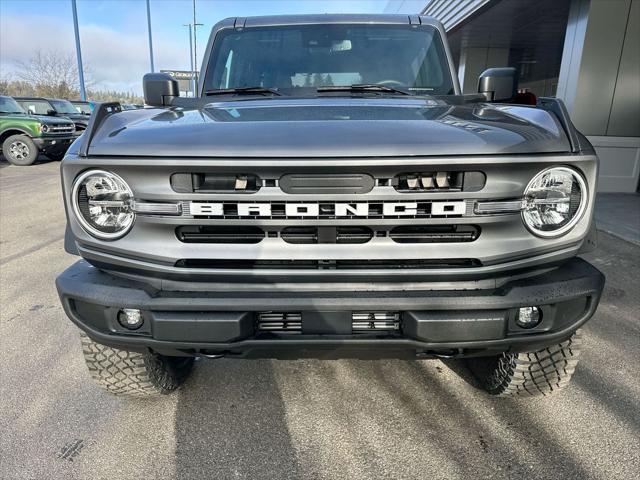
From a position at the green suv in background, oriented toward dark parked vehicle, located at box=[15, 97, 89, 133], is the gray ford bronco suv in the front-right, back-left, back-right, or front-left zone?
back-right

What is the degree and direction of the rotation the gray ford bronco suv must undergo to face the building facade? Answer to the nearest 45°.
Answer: approximately 135° to its left

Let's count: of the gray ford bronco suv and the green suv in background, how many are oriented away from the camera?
0

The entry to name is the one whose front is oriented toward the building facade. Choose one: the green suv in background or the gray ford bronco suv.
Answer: the green suv in background

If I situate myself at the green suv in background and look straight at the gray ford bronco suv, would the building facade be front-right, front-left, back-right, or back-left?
front-left

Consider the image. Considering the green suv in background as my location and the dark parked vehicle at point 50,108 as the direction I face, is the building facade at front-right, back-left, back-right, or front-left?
back-right

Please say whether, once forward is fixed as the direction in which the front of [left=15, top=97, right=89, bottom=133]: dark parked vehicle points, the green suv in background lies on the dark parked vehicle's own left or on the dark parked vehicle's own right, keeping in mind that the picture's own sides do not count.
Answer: on the dark parked vehicle's own right

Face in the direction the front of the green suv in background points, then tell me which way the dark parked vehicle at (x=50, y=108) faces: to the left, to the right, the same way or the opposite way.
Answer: the same way

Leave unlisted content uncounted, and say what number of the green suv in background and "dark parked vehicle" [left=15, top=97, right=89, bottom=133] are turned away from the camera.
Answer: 0

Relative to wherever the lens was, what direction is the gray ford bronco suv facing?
facing the viewer

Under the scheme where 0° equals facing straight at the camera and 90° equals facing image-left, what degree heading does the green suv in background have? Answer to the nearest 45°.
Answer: approximately 315°

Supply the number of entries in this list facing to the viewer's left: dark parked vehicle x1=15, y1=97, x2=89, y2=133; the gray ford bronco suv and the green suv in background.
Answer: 0

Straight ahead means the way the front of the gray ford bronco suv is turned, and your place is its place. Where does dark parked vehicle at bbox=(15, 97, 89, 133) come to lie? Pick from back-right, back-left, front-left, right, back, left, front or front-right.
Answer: back-right

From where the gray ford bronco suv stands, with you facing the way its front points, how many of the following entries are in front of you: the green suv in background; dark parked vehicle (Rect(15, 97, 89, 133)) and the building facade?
0

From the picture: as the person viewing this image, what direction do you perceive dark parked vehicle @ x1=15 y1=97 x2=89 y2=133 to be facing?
facing the viewer and to the right of the viewer
